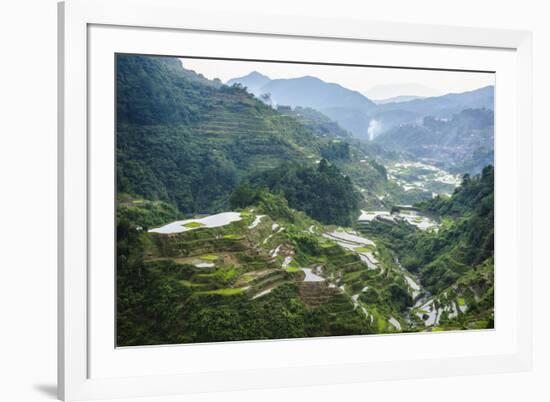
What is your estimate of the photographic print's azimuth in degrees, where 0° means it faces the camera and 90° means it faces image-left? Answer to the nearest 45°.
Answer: approximately 315°

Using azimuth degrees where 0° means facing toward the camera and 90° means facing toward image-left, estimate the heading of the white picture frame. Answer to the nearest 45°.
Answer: approximately 315°
